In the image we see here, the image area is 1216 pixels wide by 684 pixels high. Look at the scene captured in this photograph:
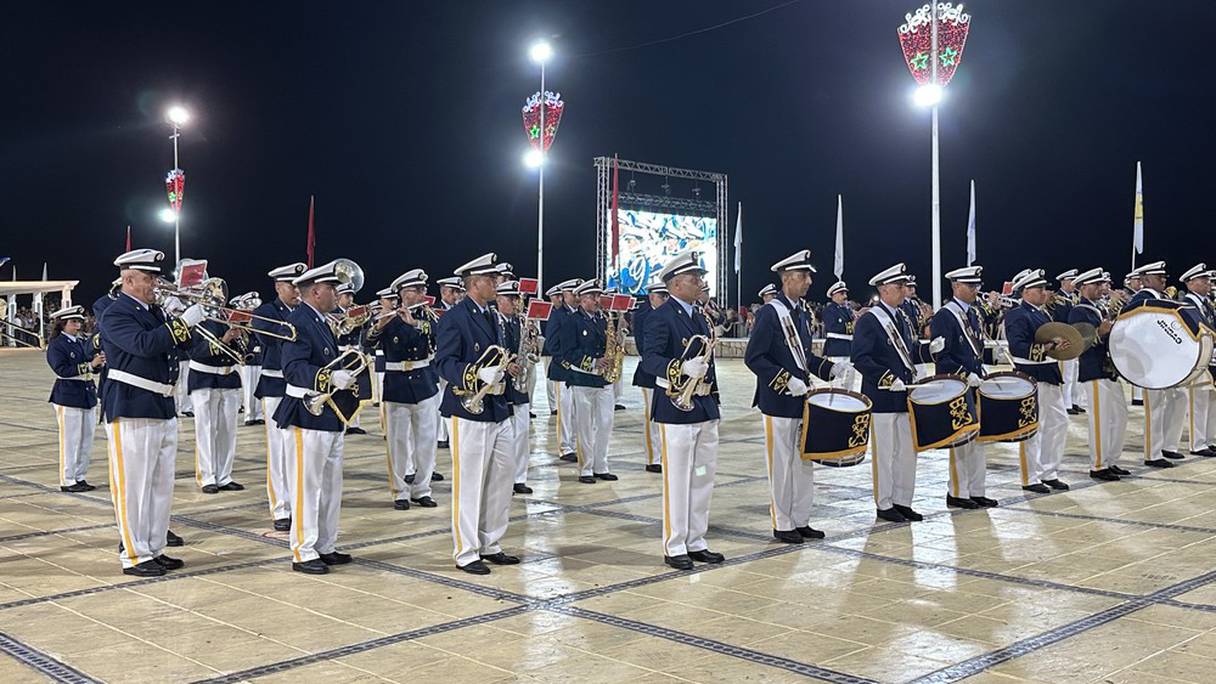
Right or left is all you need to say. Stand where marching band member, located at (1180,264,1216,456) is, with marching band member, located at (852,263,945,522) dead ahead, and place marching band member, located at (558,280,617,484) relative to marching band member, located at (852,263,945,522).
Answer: right

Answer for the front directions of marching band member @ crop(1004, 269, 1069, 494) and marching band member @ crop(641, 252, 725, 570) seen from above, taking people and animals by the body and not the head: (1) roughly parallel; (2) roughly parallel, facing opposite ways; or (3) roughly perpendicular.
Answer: roughly parallel

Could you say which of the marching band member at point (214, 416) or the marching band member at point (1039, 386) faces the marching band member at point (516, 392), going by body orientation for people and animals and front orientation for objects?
the marching band member at point (214, 416)

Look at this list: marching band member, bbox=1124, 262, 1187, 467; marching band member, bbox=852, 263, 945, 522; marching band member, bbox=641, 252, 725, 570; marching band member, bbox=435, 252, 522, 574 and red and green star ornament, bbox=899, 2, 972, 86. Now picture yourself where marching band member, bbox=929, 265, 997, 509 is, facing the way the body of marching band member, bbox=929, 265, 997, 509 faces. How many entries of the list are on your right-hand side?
3

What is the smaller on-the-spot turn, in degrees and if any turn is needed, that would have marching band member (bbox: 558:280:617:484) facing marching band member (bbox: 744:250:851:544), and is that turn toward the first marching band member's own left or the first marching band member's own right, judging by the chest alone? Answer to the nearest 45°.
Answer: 0° — they already face them

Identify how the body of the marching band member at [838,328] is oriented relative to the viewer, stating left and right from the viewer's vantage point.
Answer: facing the viewer and to the right of the viewer
